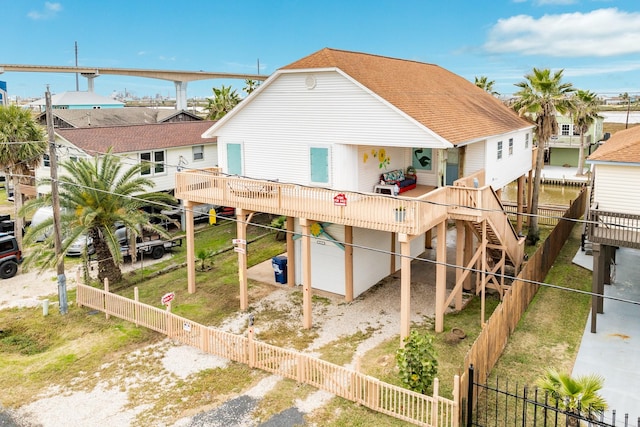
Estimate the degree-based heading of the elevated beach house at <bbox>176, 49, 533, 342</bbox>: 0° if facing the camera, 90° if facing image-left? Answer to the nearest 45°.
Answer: approximately 45°

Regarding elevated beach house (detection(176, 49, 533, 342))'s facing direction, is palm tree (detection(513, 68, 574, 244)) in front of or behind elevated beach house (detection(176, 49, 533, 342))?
behind

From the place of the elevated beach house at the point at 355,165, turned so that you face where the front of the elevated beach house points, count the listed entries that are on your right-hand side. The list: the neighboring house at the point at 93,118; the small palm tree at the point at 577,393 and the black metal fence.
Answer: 1

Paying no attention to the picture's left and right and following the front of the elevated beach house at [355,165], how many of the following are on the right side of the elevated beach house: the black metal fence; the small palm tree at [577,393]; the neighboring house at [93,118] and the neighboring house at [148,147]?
2

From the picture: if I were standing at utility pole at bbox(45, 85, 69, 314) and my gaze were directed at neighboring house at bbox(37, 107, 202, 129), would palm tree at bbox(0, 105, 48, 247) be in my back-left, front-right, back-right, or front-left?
front-left

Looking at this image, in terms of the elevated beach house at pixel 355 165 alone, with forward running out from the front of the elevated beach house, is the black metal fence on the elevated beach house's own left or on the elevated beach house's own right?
on the elevated beach house's own left

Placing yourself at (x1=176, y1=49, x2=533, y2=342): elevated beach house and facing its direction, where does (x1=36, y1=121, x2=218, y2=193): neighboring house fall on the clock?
The neighboring house is roughly at 3 o'clock from the elevated beach house.

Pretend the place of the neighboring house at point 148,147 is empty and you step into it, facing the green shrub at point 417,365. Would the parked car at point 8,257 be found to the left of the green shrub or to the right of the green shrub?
right

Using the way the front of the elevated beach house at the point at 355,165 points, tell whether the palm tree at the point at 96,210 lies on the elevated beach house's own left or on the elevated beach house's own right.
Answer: on the elevated beach house's own right

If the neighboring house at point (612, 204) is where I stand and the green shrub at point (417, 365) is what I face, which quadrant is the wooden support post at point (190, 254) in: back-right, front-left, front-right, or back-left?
front-right

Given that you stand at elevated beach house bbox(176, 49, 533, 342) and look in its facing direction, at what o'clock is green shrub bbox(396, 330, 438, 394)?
The green shrub is roughly at 10 o'clock from the elevated beach house.

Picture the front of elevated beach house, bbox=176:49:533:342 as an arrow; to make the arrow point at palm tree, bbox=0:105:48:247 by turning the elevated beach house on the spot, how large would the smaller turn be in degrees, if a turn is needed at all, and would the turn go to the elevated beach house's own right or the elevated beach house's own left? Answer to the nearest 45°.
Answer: approximately 45° to the elevated beach house's own right

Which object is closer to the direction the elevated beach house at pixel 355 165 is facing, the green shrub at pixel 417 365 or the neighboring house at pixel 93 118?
the green shrub

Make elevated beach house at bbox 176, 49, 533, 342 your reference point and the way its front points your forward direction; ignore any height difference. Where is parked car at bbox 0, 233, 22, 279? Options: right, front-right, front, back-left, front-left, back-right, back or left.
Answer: front-right
